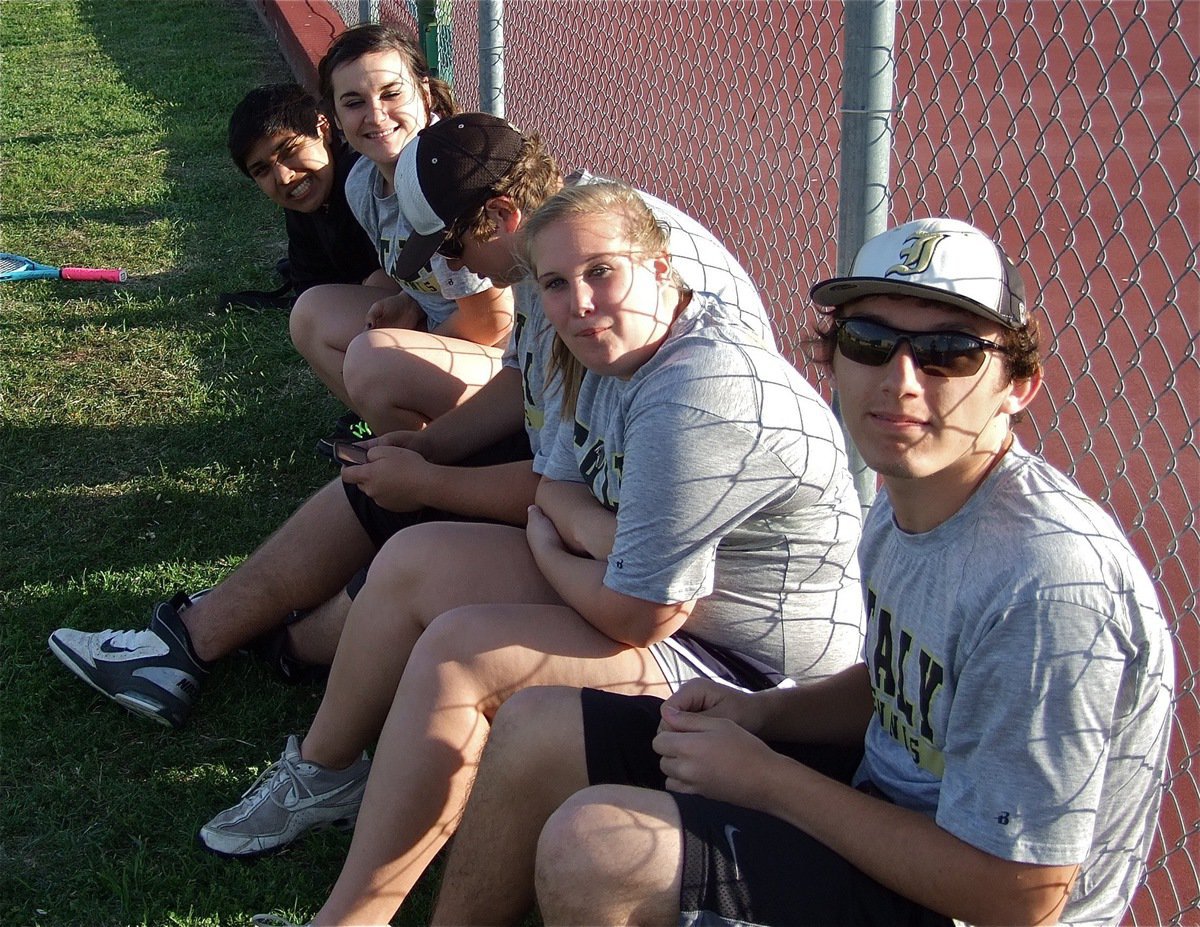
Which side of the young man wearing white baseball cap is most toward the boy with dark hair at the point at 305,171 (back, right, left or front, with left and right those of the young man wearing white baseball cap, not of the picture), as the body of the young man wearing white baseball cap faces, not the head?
right

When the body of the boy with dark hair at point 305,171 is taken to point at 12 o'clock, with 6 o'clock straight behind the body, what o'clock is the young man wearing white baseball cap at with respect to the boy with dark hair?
The young man wearing white baseball cap is roughly at 10 o'clock from the boy with dark hair.

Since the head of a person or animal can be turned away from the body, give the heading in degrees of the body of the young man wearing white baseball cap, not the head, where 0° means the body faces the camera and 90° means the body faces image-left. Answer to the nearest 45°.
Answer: approximately 45°

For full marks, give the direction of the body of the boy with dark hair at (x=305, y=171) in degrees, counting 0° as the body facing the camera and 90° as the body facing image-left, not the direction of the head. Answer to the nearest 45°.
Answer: approximately 45°
